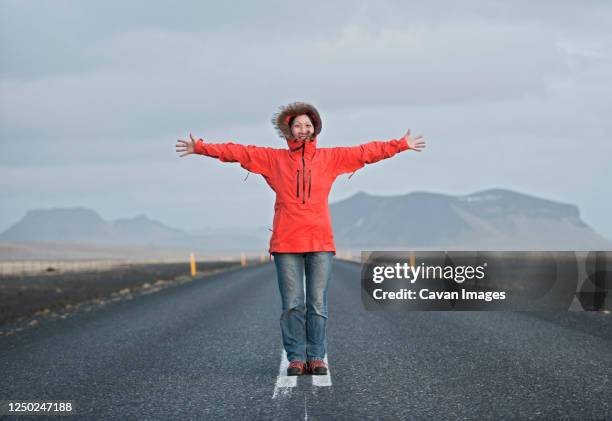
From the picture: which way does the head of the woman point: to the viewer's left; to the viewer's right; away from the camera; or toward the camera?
toward the camera

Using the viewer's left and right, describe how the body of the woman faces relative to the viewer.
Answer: facing the viewer
